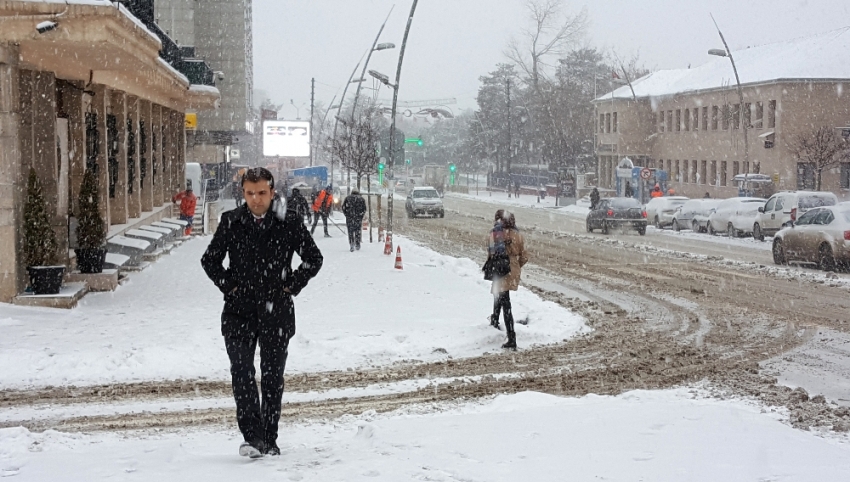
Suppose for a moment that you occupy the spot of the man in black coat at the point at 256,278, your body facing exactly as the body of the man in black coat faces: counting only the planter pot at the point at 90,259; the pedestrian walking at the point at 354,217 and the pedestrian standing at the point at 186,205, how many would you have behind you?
3

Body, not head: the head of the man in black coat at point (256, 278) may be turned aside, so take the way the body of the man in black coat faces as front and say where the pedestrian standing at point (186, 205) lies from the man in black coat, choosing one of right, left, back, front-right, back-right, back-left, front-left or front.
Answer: back

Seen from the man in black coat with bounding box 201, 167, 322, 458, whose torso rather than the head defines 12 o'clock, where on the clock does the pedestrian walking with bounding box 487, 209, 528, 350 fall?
The pedestrian walking is roughly at 7 o'clock from the man in black coat.

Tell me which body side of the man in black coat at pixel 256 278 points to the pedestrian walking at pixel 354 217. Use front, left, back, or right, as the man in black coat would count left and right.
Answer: back

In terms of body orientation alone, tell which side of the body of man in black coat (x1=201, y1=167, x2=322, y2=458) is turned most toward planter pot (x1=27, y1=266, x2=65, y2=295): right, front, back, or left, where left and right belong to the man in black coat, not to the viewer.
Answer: back

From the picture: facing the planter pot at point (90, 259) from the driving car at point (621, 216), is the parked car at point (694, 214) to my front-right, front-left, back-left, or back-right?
back-left

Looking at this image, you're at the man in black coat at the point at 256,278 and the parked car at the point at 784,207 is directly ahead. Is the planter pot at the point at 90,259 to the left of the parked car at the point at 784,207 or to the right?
left

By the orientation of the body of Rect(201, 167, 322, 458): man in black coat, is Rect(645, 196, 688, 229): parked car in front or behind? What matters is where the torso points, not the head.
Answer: behind

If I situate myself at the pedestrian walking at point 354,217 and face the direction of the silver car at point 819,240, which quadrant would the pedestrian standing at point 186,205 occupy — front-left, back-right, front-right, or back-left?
back-left

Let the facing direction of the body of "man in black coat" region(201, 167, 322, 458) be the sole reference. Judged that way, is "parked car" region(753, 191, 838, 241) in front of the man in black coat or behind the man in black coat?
behind

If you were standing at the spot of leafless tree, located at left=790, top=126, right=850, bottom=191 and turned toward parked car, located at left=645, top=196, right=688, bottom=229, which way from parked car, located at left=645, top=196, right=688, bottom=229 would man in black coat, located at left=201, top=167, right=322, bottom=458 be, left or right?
left

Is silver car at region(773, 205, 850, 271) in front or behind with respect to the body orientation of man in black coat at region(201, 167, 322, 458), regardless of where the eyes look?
behind
